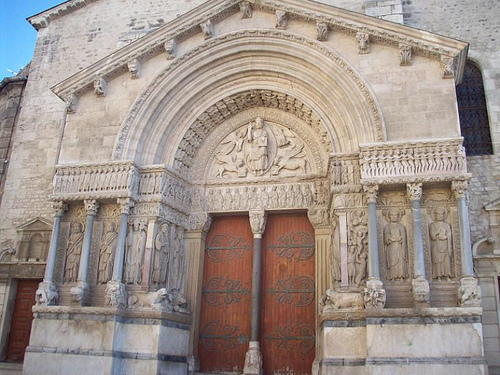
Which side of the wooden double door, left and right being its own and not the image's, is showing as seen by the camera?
front
